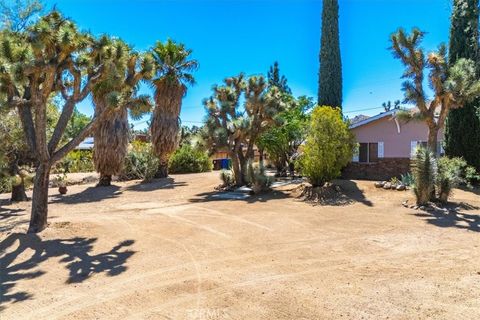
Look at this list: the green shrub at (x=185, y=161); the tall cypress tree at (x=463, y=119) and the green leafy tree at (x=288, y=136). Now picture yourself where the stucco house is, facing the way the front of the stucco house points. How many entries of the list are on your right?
2

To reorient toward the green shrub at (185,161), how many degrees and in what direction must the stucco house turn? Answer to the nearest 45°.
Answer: approximately 90° to its right

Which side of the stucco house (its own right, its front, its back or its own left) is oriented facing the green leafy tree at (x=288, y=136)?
right

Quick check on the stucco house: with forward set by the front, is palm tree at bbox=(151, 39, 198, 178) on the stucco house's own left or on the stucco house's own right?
on the stucco house's own right

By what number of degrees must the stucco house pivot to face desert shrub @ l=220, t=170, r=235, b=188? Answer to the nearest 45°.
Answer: approximately 45° to its right

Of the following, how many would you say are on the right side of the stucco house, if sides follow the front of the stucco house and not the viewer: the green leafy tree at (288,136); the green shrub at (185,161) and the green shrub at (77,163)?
3

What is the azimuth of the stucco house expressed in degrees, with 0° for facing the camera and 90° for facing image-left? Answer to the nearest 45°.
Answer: approximately 0°

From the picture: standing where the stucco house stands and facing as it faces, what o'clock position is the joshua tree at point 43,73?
The joshua tree is roughly at 1 o'clock from the stucco house.

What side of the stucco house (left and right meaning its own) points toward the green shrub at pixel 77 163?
right
